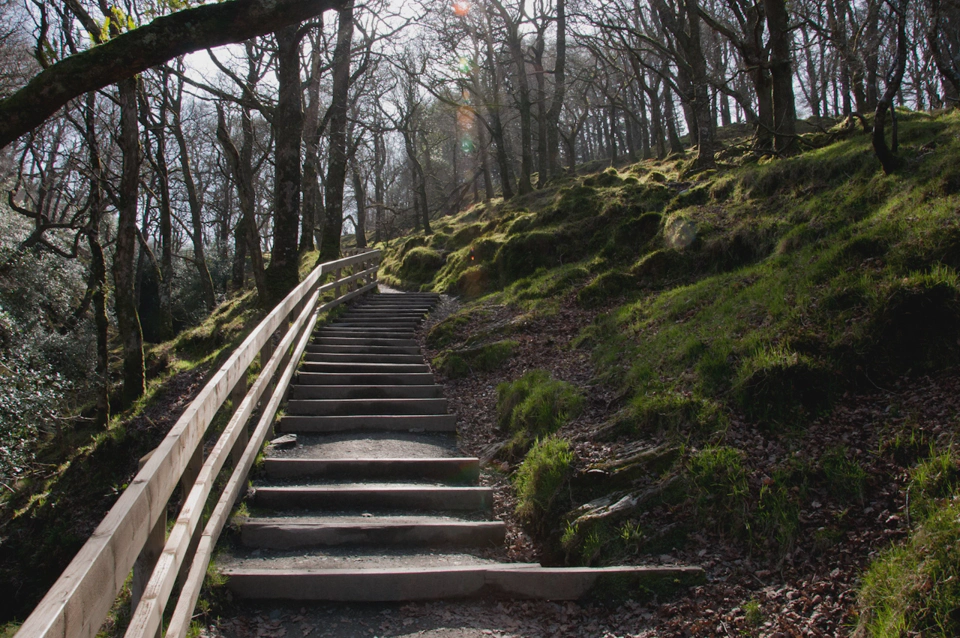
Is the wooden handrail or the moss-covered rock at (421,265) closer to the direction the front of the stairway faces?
the wooden handrail

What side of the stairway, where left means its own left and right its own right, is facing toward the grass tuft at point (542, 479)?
left

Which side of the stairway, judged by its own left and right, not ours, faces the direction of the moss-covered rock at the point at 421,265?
back

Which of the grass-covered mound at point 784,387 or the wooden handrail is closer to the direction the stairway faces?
the wooden handrail

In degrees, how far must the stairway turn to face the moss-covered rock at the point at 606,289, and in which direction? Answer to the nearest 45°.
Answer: approximately 135° to its left

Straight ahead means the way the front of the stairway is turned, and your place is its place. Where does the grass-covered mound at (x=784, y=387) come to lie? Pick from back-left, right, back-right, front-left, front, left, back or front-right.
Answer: left

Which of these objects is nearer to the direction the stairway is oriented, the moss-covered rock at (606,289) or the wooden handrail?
the wooden handrail
